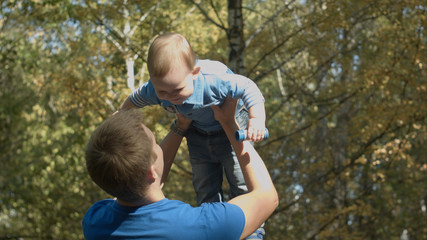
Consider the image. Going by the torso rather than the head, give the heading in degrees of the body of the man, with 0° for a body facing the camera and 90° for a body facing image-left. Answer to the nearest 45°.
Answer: approximately 225°

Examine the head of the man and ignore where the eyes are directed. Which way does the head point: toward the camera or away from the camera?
away from the camera

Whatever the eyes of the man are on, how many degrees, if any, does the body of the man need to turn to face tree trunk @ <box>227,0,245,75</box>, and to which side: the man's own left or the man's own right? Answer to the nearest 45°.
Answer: approximately 45° to the man's own left
